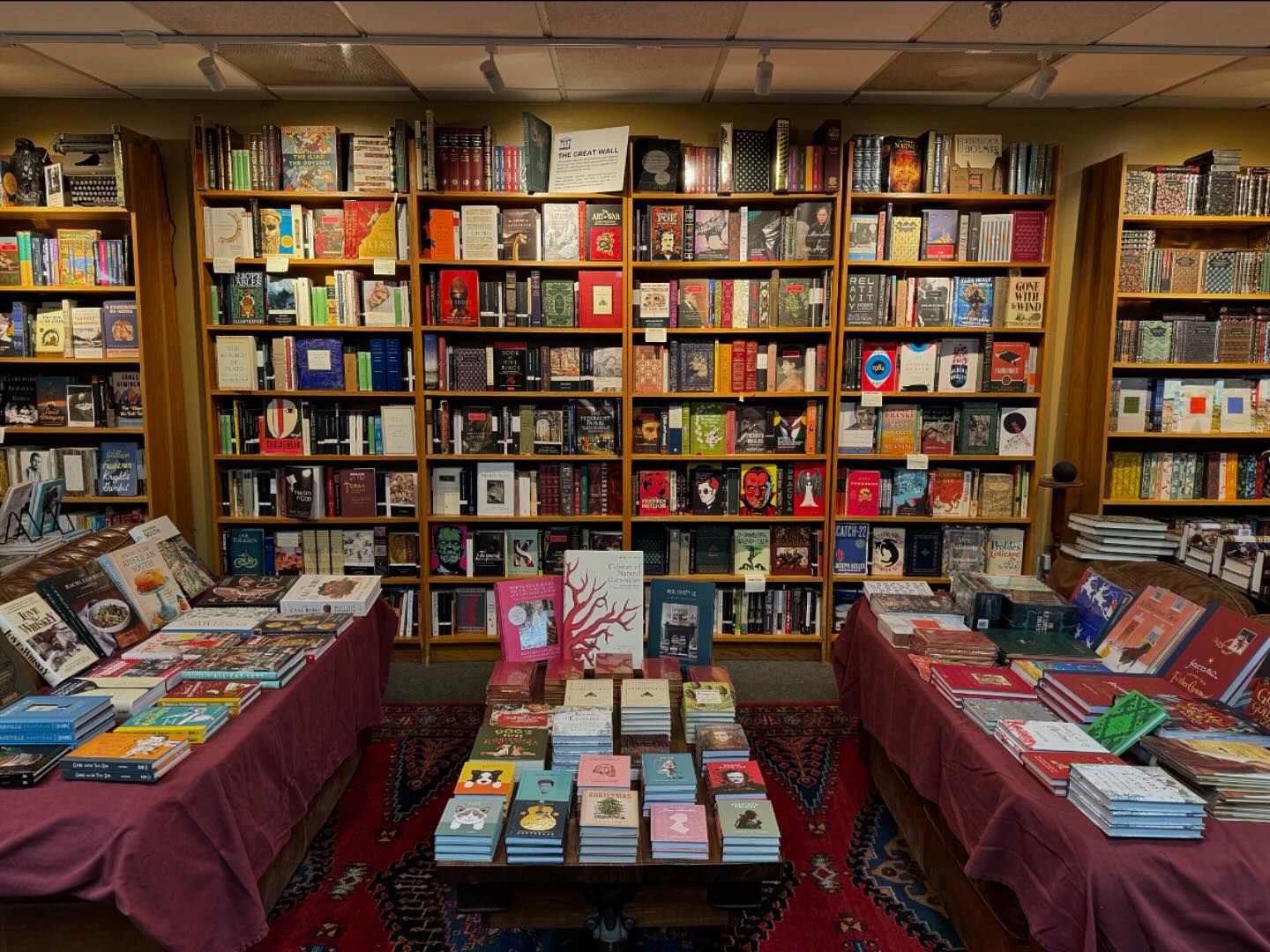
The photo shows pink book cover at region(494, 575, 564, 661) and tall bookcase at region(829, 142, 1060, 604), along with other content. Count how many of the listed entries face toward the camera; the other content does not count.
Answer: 2

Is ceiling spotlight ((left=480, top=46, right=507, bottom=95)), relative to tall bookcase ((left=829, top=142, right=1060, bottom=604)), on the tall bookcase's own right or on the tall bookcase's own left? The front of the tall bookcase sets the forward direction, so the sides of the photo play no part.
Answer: on the tall bookcase's own right

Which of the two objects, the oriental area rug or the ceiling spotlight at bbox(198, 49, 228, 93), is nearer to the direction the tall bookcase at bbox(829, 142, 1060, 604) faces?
the oriental area rug

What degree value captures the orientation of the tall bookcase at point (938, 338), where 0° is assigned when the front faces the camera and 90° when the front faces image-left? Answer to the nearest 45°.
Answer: approximately 0°

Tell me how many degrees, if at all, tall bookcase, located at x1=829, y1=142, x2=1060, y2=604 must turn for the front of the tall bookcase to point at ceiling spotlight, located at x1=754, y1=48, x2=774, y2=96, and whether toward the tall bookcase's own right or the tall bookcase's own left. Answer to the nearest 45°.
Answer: approximately 45° to the tall bookcase's own right

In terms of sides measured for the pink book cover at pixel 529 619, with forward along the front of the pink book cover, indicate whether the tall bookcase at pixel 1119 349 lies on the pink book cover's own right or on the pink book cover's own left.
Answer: on the pink book cover's own left

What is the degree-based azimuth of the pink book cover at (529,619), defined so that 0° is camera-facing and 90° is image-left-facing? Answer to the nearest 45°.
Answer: approximately 0°

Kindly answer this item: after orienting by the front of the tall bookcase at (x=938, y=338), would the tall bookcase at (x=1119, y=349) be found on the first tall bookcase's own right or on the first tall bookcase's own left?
on the first tall bookcase's own left

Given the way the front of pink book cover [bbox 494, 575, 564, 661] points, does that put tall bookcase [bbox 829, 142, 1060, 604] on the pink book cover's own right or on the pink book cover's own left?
on the pink book cover's own left
